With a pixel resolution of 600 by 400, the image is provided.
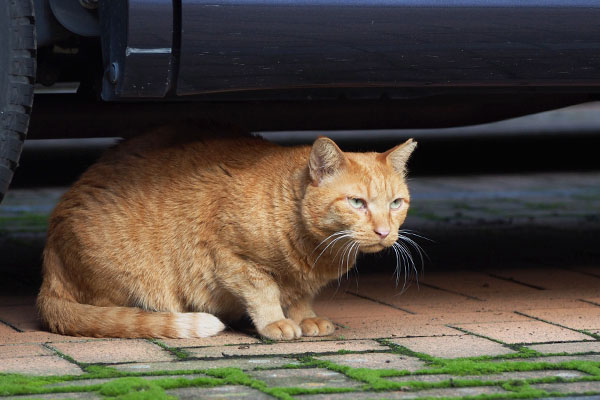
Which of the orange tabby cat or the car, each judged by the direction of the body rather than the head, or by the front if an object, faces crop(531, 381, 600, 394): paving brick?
the orange tabby cat

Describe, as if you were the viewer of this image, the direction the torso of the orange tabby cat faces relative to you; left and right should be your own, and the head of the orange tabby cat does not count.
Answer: facing the viewer and to the right of the viewer

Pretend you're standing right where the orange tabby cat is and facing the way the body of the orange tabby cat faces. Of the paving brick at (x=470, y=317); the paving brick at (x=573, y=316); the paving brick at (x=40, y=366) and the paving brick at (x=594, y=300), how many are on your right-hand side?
1

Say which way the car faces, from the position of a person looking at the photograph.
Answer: facing to the left of the viewer

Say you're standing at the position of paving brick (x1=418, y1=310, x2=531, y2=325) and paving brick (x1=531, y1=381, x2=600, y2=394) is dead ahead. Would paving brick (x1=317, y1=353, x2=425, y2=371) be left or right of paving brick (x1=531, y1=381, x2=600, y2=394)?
right

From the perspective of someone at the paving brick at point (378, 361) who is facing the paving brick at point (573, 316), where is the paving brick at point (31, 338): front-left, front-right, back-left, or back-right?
back-left

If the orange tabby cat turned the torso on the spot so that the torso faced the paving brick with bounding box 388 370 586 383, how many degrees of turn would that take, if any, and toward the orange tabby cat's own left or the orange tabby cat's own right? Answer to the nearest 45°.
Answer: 0° — it already faces it

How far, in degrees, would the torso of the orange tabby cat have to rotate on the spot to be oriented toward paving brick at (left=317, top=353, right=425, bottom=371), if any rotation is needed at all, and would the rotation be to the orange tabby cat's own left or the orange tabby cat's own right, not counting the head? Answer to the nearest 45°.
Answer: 0° — it already faces it
